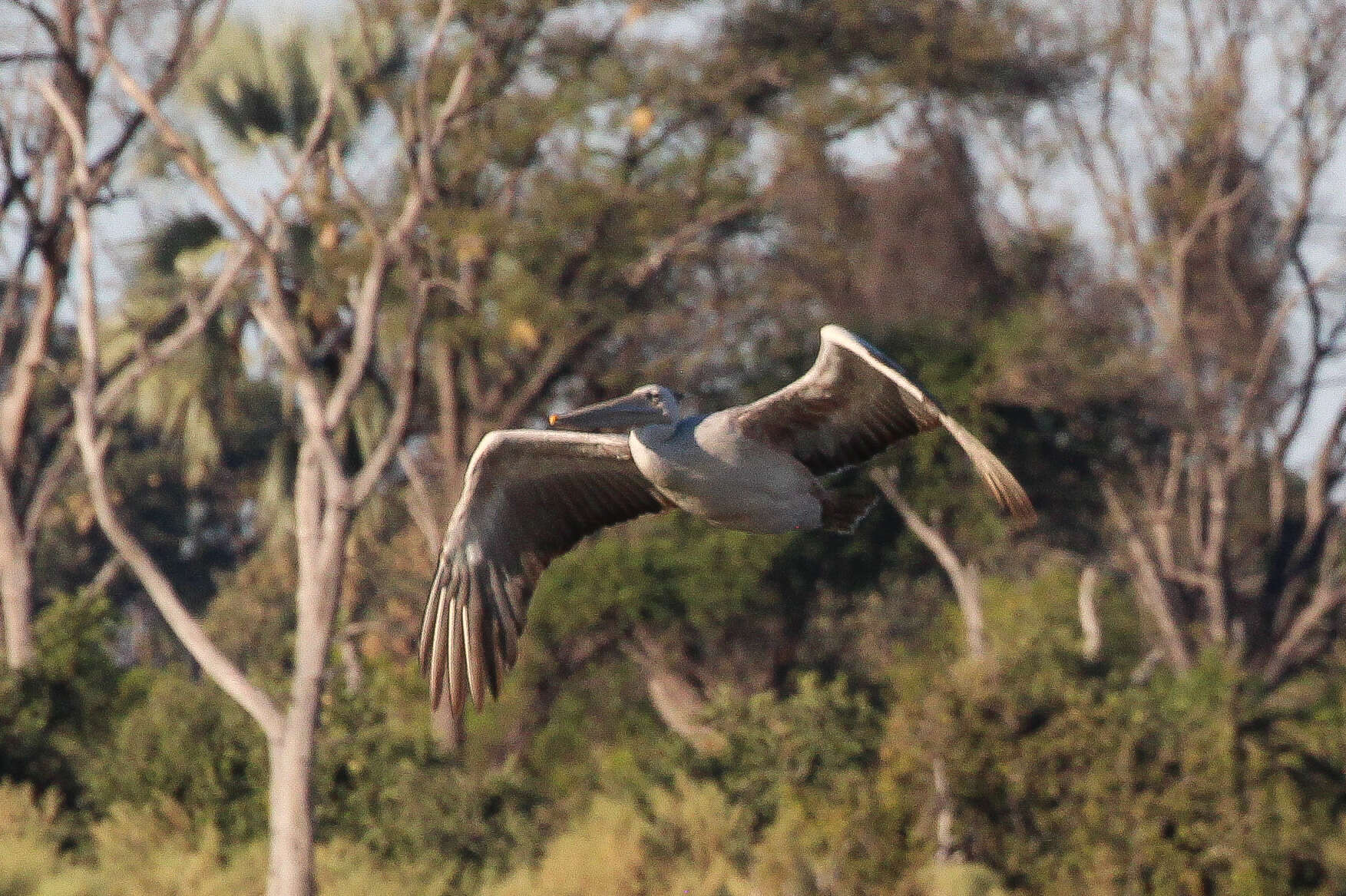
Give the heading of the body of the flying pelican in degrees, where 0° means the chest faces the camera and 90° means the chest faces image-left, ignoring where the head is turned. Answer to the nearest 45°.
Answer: approximately 45°

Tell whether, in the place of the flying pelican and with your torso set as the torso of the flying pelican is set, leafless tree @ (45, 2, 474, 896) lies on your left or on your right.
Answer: on your right
